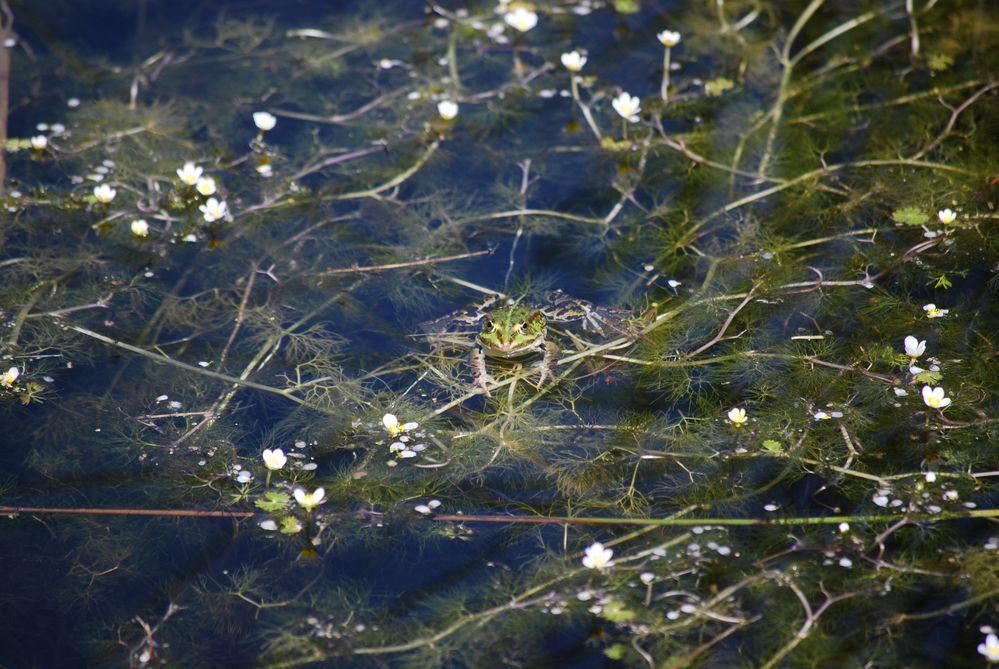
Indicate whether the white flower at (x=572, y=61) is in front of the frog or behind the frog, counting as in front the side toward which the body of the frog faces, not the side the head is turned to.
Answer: behind

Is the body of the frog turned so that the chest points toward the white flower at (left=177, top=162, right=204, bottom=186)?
no

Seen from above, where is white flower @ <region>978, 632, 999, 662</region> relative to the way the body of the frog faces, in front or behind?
in front

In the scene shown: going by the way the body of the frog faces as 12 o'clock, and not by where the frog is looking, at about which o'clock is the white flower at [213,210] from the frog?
The white flower is roughly at 4 o'clock from the frog.

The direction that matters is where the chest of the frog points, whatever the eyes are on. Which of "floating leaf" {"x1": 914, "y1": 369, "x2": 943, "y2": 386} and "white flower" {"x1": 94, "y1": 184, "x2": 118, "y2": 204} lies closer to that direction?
the floating leaf

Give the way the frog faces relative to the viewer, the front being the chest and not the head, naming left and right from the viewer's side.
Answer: facing the viewer

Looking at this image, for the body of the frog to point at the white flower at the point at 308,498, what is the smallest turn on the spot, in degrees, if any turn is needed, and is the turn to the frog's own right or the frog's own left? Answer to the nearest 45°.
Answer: approximately 45° to the frog's own right

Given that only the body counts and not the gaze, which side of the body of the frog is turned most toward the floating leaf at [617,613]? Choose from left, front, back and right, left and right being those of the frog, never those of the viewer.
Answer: front

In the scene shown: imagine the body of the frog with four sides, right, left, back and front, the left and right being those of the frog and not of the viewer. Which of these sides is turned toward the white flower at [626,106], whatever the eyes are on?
back

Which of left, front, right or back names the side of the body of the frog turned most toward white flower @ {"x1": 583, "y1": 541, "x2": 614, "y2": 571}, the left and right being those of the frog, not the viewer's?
front

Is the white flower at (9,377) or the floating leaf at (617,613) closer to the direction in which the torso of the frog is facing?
the floating leaf

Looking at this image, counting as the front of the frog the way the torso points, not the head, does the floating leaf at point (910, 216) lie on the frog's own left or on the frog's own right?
on the frog's own left

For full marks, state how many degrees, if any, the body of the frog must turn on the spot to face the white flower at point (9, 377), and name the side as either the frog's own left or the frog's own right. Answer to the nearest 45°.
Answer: approximately 90° to the frog's own right

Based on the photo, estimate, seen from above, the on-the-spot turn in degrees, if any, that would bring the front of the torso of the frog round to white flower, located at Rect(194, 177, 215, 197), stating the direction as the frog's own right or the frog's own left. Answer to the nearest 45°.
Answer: approximately 135° to the frog's own right

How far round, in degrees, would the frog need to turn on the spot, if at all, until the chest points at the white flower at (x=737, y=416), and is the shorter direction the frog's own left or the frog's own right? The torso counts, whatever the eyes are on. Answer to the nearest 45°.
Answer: approximately 45° to the frog's own left

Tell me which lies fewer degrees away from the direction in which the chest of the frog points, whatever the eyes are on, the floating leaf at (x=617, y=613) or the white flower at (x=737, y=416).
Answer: the floating leaf
